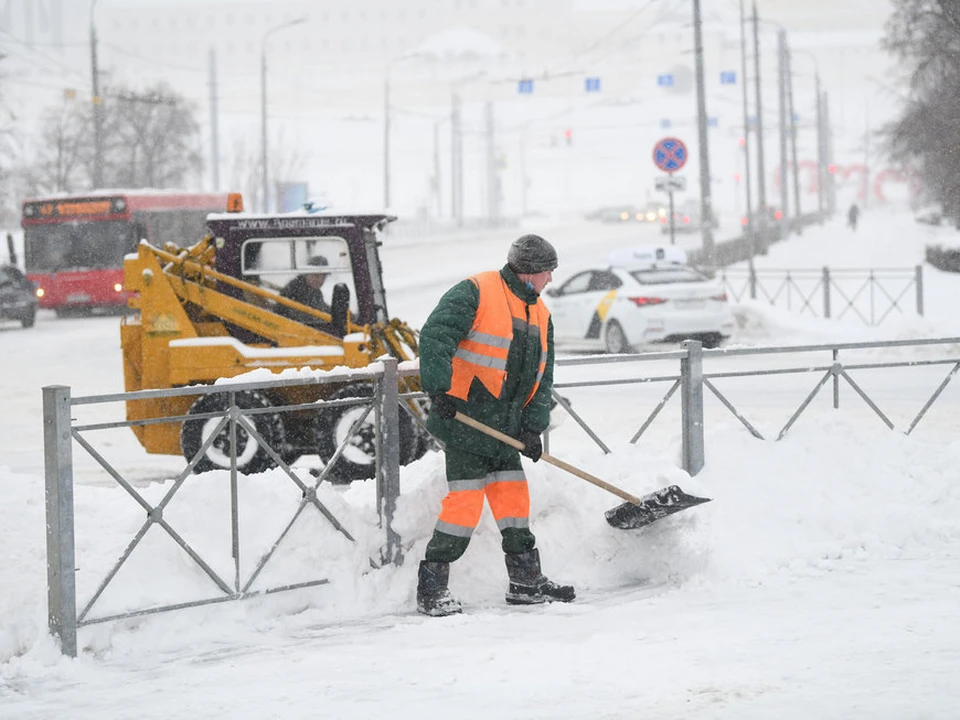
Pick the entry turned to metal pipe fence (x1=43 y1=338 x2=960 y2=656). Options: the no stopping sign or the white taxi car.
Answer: the no stopping sign

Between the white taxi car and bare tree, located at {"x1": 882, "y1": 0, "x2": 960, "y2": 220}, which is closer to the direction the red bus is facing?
the white taxi car

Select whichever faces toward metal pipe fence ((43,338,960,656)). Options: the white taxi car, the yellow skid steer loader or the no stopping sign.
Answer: the no stopping sign

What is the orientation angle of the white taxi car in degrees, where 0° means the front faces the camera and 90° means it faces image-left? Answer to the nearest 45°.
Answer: approximately 135°

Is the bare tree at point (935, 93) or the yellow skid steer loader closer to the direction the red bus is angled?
the yellow skid steer loader

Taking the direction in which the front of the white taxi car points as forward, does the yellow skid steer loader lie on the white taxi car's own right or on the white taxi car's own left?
on the white taxi car's own left

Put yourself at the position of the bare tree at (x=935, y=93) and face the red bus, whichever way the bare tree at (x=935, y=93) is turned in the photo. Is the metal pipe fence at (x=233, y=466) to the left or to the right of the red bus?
left
